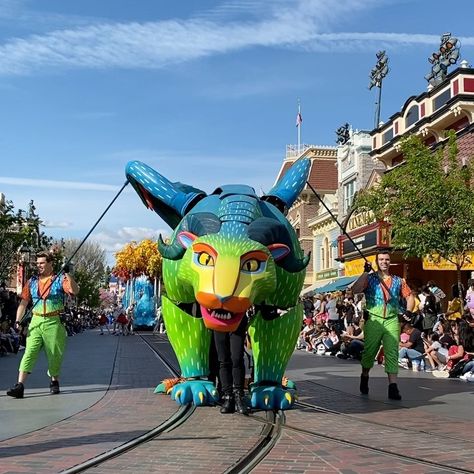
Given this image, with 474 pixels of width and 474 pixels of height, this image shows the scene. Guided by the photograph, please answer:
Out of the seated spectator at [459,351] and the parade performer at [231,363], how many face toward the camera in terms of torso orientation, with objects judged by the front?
1

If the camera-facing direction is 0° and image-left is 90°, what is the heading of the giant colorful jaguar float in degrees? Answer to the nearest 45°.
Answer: approximately 0°

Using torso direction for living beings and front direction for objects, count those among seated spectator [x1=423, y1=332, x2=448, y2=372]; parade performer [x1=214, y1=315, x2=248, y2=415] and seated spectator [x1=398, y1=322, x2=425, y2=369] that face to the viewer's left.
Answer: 2

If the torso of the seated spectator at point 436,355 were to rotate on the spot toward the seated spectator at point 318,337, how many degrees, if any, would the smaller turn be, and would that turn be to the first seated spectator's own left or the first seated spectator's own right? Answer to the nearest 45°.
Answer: approximately 45° to the first seated spectator's own right

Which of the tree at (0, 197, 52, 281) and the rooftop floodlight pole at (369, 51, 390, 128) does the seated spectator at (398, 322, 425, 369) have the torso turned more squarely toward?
the tree

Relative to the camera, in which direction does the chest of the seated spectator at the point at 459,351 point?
to the viewer's left

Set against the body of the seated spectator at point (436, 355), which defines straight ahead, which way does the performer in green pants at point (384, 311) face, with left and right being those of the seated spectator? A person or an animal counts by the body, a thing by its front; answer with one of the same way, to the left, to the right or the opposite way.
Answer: to the left

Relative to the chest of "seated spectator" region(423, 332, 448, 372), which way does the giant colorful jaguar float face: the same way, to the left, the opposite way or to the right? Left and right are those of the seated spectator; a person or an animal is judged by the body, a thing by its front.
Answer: to the left

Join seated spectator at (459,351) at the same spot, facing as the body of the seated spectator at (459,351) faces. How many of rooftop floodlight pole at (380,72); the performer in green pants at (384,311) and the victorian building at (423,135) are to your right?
2

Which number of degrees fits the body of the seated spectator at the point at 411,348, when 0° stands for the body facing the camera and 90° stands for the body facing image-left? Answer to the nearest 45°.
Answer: approximately 90°

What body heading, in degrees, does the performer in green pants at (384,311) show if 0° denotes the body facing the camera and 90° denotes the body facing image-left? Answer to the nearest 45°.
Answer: approximately 0°

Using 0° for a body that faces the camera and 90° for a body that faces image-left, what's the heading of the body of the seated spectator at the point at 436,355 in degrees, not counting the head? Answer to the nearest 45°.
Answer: approximately 90°

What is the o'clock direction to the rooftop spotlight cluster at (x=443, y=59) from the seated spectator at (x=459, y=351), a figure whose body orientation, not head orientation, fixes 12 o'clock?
The rooftop spotlight cluster is roughly at 3 o'clock from the seated spectator.
